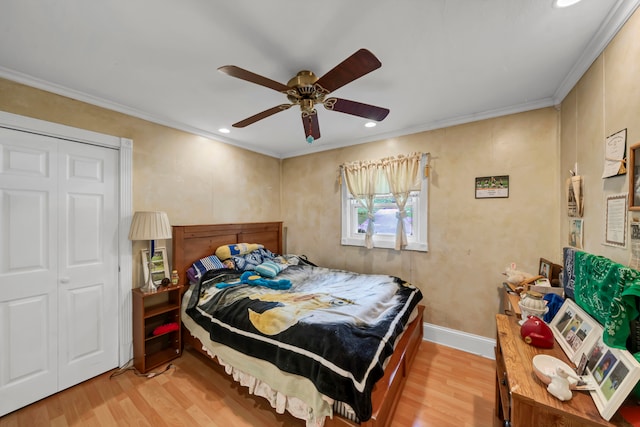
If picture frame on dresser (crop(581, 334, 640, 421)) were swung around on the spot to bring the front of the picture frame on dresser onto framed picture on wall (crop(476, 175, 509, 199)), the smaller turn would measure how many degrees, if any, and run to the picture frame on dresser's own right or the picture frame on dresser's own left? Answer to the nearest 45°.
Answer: approximately 90° to the picture frame on dresser's own right

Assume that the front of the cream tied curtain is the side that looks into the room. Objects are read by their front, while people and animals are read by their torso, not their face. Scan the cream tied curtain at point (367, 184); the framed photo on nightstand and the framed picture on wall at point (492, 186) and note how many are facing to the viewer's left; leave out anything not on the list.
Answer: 0

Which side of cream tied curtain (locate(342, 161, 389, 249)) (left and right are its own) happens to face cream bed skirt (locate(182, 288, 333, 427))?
front

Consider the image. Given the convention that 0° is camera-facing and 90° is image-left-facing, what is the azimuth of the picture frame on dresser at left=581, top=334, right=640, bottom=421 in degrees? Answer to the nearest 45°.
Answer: approximately 45°

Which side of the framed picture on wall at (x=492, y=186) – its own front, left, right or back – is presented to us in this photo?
front

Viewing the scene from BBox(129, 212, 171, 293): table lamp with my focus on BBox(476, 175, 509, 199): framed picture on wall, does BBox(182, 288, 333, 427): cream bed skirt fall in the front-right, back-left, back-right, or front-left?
front-right

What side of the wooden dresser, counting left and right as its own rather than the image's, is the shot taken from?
left

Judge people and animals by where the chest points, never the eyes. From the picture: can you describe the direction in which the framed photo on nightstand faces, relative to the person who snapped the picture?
facing the viewer and to the right of the viewer

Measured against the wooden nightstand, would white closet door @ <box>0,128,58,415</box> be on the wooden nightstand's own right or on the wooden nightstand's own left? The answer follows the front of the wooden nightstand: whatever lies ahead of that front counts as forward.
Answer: on the wooden nightstand's own right

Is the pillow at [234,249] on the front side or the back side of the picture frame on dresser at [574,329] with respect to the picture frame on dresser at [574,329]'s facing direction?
on the front side

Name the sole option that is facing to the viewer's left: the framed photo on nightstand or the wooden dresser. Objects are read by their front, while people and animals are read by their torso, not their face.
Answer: the wooden dresser

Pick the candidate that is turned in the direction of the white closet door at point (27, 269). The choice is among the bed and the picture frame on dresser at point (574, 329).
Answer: the picture frame on dresser

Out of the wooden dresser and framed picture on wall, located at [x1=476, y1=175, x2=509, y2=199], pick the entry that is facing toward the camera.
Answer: the framed picture on wall

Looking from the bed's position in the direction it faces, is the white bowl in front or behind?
in front

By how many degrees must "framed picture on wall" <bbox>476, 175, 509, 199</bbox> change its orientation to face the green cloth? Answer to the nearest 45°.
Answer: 0° — it already faces it

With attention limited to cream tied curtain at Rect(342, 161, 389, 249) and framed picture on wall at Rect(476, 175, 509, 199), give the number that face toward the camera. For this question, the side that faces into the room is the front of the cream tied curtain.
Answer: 2

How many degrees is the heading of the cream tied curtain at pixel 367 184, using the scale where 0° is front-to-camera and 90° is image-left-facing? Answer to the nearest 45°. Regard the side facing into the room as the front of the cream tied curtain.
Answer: approximately 0°

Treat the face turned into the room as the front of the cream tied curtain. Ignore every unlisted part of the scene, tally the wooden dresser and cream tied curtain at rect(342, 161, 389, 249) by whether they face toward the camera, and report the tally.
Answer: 1
